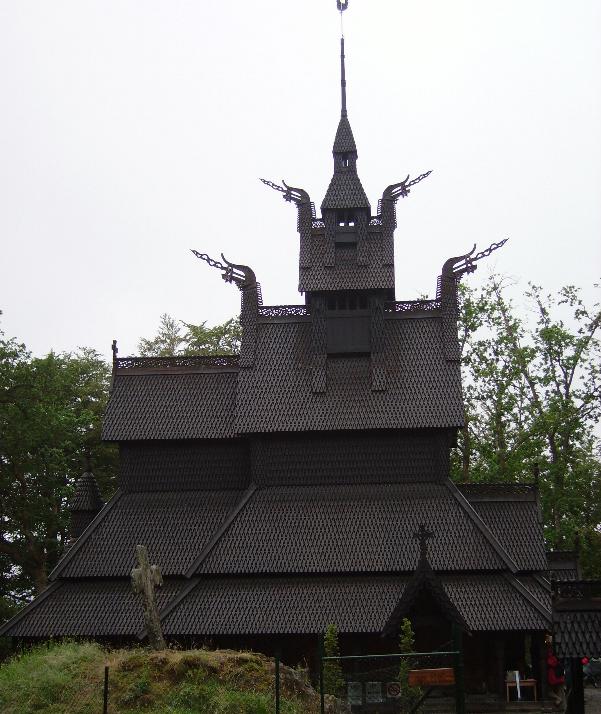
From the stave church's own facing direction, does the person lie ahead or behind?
ahead

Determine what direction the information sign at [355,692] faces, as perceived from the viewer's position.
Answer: facing the viewer

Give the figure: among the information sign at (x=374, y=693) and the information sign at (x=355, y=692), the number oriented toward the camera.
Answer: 2

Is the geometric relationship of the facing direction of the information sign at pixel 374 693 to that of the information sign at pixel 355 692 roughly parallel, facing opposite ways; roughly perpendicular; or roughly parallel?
roughly parallel

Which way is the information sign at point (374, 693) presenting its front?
toward the camera

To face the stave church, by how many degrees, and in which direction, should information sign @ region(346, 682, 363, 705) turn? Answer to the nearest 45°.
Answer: approximately 180°

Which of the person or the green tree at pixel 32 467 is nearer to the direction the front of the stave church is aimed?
the person

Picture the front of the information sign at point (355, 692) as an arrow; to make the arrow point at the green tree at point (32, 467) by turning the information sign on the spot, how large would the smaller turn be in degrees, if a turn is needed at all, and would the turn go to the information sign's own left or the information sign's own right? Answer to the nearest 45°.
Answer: approximately 135° to the information sign's own right
